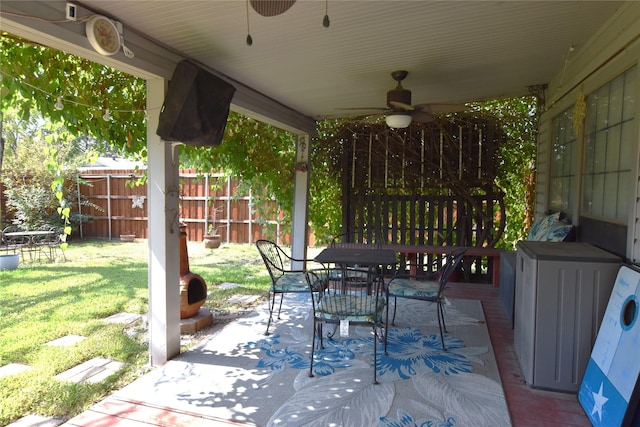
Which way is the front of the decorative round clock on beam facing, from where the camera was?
facing the viewer and to the right of the viewer

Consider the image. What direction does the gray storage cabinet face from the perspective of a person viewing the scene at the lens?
facing to the left of the viewer

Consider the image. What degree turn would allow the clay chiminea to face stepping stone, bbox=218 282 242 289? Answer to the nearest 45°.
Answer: approximately 135° to its left

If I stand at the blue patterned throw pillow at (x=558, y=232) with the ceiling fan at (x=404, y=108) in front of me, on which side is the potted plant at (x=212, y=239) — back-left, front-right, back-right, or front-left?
front-right

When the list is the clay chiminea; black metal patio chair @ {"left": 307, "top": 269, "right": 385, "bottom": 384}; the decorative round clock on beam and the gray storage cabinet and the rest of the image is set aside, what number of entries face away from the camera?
1

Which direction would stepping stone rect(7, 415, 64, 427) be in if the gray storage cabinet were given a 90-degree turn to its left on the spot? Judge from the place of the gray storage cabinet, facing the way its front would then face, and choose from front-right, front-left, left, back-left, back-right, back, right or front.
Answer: front-right

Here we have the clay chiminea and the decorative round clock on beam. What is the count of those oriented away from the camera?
0

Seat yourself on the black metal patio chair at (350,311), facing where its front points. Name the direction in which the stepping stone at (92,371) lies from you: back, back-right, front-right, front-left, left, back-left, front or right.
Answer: left

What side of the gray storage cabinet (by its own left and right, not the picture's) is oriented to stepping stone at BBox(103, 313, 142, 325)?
front

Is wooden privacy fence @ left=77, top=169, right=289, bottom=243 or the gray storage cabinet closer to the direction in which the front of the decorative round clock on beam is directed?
the gray storage cabinet

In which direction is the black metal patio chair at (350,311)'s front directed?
away from the camera
